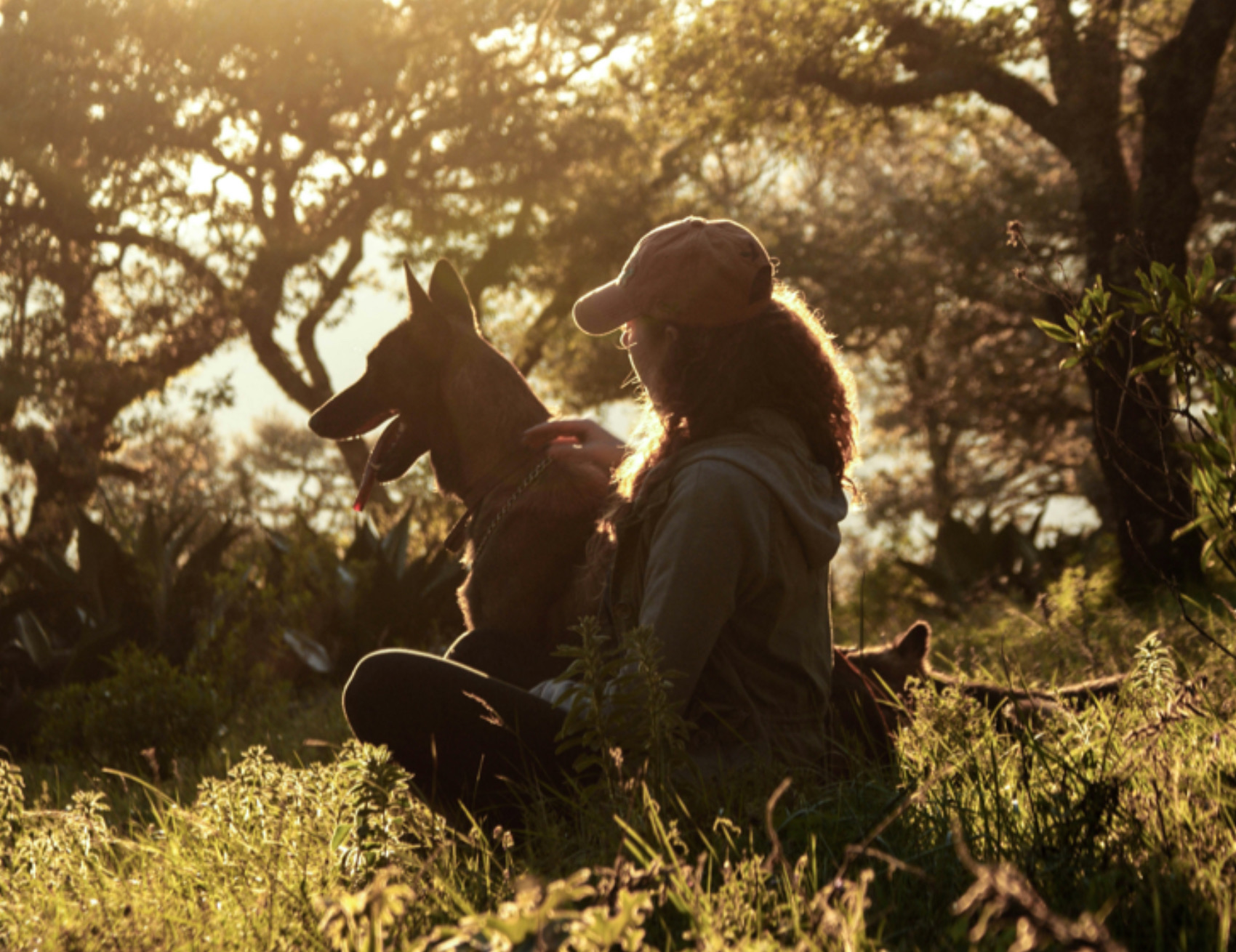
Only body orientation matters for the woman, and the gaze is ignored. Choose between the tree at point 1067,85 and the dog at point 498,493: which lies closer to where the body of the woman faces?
the dog

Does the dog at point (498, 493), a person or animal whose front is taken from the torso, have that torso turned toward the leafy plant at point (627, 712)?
no

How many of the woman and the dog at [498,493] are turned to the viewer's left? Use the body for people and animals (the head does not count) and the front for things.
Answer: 2

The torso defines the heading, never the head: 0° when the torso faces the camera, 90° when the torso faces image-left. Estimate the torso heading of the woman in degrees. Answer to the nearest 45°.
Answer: approximately 90°

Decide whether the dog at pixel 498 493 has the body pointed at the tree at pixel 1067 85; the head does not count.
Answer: no

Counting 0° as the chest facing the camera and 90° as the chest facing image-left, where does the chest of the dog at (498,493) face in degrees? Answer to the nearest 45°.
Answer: approximately 90°

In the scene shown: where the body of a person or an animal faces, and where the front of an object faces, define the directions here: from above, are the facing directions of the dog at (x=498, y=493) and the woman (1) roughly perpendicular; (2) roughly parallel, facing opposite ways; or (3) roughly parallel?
roughly parallel

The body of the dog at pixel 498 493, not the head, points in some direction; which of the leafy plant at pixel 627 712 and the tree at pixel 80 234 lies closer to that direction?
the tree
